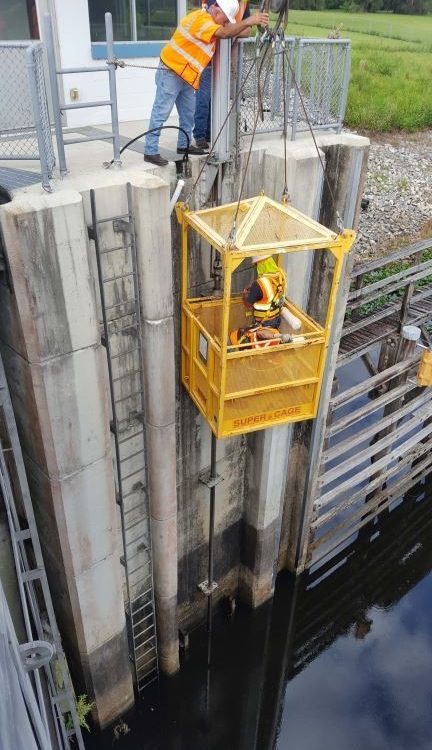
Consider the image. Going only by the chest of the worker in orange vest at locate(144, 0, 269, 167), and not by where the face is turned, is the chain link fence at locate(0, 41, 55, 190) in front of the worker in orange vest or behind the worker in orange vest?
behind

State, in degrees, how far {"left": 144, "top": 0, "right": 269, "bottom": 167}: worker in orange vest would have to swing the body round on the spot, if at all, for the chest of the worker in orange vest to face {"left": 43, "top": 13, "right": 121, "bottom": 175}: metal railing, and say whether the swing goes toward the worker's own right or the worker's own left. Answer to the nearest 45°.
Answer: approximately 135° to the worker's own right

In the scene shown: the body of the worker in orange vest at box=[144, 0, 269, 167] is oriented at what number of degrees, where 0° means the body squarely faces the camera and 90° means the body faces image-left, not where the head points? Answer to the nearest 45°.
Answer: approximately 270°

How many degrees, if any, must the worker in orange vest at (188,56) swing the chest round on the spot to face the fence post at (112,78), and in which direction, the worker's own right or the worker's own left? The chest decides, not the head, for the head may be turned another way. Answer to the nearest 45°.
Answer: approximately 135° to the worker's own right

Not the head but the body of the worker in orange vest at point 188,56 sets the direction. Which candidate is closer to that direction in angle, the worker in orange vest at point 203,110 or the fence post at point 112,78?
the worker in orange vest
